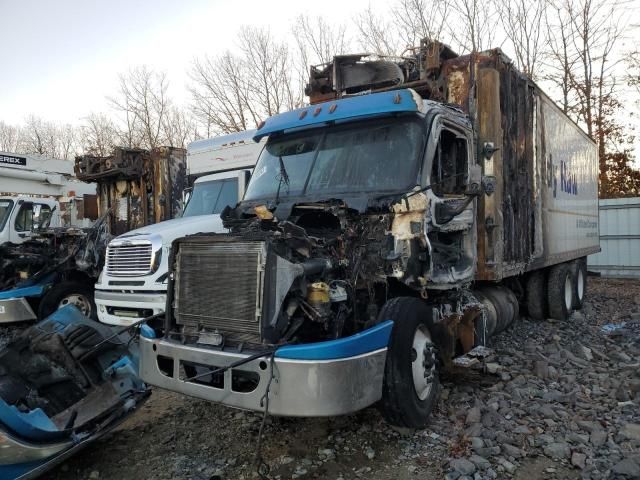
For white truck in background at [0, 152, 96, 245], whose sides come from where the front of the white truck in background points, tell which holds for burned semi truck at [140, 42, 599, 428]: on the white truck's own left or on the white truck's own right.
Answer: on the white truck's own left

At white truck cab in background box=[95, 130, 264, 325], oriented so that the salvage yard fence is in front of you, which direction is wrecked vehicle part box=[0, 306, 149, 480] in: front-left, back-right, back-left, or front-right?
back-right

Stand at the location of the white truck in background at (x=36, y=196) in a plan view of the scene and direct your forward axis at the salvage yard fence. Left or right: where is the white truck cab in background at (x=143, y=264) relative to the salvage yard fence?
right

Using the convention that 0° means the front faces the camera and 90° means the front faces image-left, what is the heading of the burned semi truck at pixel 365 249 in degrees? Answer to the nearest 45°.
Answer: approximately 45°

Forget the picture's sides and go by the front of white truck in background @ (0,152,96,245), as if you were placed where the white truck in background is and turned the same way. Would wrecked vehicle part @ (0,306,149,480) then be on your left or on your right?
on your left

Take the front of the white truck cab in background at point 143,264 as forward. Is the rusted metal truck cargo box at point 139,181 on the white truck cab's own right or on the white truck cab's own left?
on the white truck cab's own right

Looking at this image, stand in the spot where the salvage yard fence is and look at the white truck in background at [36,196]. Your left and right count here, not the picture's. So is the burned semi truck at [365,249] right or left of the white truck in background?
left

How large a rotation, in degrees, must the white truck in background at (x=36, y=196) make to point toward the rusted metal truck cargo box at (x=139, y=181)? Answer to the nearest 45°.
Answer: approximately 90° to its left

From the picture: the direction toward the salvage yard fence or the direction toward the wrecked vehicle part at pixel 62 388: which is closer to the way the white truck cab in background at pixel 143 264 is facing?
the wrecked vehicle part

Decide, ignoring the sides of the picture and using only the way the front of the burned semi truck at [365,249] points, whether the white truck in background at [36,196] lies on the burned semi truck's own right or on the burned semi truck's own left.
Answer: on the burned semi truck's own right

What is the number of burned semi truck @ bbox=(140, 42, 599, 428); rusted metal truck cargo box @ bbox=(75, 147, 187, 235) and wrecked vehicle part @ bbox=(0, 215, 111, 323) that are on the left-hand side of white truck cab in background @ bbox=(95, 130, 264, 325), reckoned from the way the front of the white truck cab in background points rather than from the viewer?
1

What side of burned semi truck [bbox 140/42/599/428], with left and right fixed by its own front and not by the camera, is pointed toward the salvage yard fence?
back
